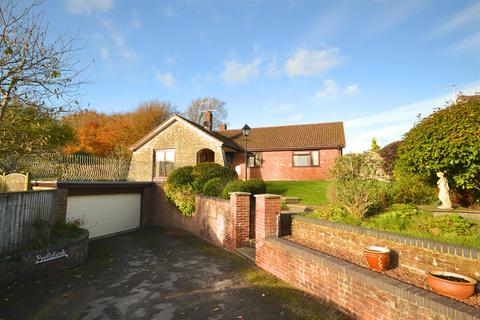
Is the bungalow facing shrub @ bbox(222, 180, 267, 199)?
yes

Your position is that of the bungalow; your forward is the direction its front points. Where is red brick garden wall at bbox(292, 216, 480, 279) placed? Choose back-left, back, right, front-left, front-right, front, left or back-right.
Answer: front

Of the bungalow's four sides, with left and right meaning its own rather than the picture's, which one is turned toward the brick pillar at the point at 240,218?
front

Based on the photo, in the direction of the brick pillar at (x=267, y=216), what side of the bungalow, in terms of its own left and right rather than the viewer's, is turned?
front

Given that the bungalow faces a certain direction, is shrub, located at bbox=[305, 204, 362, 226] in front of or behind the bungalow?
in front

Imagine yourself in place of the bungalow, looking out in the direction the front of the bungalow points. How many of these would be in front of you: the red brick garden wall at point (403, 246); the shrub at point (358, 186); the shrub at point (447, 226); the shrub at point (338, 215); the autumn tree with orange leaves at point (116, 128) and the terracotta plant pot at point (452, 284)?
5

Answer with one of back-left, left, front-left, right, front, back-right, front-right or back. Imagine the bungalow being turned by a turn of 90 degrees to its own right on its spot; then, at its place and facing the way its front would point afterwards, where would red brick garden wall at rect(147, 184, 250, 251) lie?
left

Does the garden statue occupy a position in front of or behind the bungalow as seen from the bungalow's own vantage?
in front

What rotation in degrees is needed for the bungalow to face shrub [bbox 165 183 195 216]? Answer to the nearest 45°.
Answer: approximately 45° to its right

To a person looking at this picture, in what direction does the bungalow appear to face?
facing the viewer

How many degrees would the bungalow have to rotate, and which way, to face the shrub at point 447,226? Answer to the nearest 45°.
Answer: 0° — it already faces it

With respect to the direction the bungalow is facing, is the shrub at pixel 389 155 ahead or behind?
ahead

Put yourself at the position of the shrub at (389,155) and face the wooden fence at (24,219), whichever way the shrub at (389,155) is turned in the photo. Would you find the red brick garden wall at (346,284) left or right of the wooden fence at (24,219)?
left

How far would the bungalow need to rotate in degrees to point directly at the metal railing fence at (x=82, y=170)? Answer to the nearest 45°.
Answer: approximately 45° to its right
